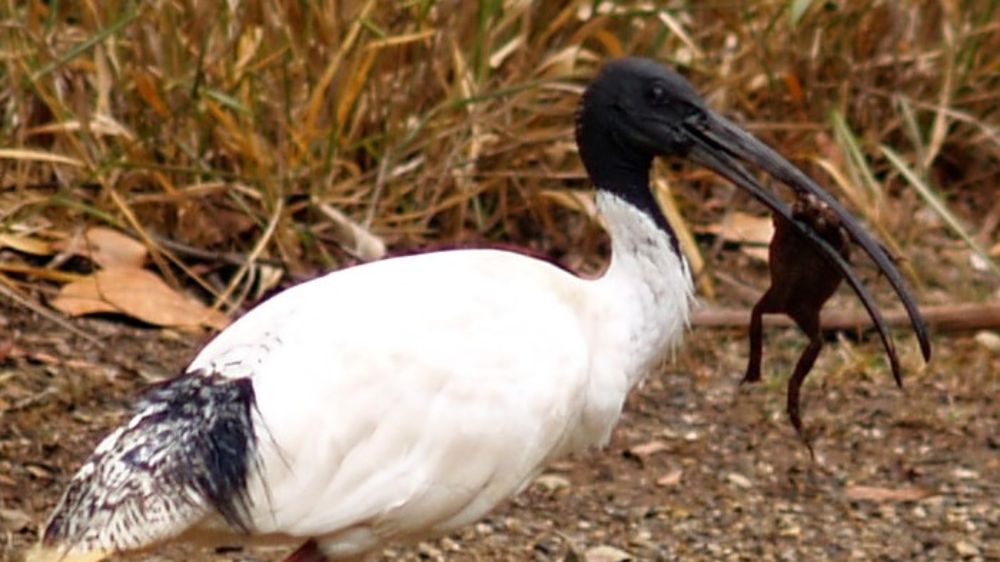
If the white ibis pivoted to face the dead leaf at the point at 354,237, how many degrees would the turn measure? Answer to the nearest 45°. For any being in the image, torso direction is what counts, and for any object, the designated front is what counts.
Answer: approximately 90° to its left

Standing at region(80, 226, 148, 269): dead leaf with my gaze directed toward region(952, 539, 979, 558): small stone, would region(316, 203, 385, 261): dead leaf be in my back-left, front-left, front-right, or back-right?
front-left

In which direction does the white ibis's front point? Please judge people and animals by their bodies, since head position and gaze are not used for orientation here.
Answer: to the viewer's right

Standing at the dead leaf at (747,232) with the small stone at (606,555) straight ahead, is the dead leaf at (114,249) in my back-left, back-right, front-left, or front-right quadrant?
front-right

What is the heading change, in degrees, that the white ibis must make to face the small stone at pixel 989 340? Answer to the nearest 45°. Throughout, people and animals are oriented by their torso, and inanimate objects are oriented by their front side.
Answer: approximately 45° to its left

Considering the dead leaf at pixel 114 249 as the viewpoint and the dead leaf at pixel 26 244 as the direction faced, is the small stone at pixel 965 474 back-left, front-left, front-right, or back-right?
back-left

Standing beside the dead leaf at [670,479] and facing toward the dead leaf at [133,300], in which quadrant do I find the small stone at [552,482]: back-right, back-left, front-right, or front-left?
front-left
